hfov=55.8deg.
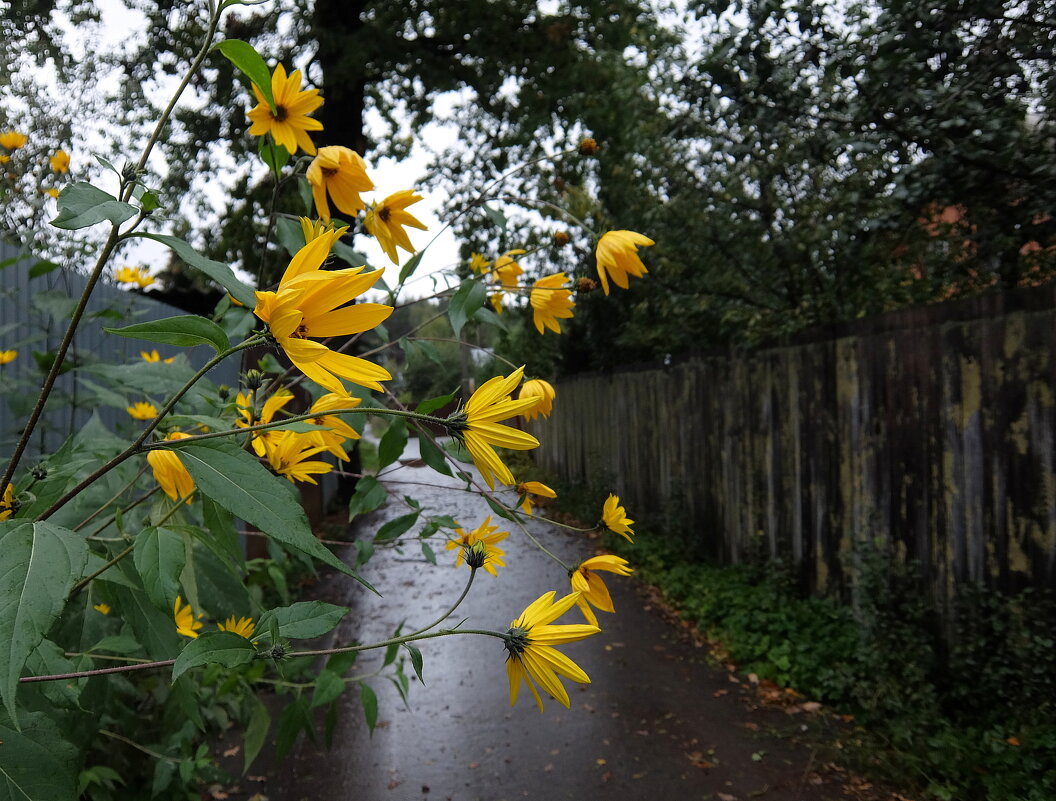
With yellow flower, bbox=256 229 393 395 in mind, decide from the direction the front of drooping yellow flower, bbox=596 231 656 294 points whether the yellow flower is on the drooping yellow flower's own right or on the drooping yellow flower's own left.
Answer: on the drooping yellow flower's own right

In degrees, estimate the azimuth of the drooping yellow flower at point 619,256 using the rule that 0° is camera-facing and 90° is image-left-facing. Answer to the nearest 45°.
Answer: approximately 270°

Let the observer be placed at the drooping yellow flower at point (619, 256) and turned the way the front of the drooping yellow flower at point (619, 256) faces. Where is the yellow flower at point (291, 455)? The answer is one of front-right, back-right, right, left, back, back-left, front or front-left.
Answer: back-right

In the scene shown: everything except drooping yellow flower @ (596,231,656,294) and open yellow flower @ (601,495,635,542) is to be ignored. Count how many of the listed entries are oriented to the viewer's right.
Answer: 2

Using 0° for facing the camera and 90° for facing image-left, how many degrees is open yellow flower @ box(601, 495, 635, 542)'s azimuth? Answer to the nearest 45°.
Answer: approximately 270°

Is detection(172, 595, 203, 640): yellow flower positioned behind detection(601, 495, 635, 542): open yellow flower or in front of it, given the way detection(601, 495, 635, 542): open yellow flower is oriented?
behind

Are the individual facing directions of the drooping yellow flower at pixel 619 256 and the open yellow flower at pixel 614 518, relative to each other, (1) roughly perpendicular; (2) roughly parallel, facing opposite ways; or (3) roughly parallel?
roughly parallel

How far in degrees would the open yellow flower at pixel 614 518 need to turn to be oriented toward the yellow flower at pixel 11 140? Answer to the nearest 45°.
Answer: approximately 135° to its left

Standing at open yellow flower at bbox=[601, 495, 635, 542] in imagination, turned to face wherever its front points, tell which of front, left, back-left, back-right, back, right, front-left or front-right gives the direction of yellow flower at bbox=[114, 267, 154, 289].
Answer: back-left
